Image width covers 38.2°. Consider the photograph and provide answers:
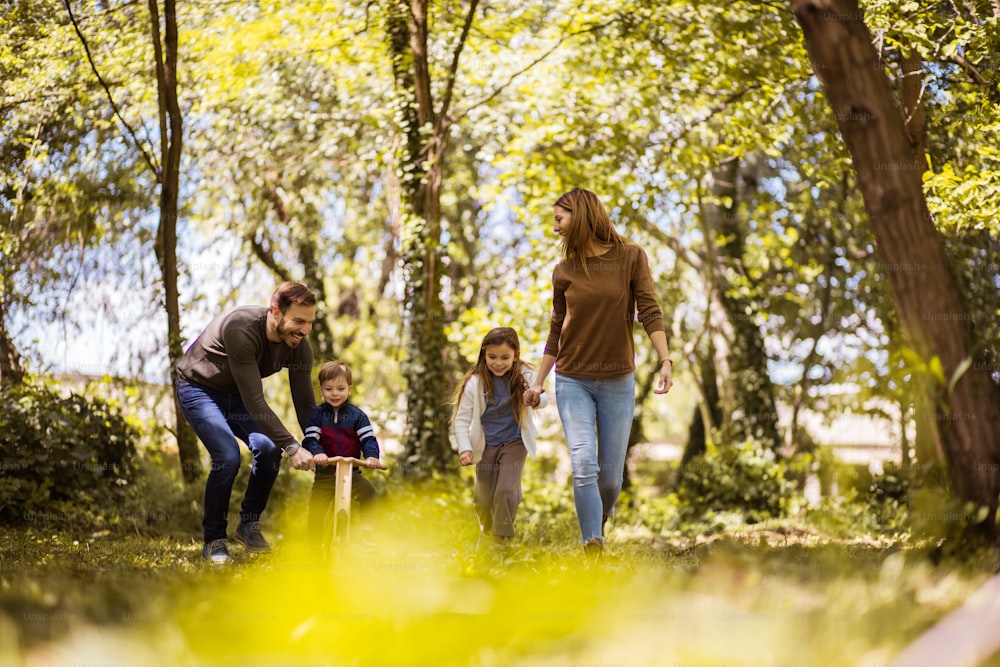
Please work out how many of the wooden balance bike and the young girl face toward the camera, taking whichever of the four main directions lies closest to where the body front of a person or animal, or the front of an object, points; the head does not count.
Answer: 2

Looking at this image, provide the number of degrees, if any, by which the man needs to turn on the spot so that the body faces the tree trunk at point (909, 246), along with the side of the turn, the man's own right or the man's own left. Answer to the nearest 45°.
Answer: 0° — they already face it

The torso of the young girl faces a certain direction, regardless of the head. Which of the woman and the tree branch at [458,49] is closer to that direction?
the woman

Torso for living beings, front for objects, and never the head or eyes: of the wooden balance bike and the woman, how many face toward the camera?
2

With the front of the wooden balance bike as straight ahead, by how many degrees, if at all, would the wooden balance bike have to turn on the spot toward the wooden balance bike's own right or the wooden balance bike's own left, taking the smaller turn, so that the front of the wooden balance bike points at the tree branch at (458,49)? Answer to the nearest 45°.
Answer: approximately 180°

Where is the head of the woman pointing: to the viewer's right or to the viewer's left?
to the viewer's left

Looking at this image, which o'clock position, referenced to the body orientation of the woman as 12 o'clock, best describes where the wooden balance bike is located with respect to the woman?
The wooden balance bike is roughly at 2 o'clock from the woman.

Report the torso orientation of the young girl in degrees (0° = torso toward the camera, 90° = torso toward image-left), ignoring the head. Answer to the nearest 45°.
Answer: approximately 0°

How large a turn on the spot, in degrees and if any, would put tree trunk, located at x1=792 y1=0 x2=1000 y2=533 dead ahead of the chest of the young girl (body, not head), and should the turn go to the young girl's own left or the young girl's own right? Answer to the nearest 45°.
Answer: approximately 45° to the young girl's own left

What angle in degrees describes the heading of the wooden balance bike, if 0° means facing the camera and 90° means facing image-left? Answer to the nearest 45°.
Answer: approximately 0°
